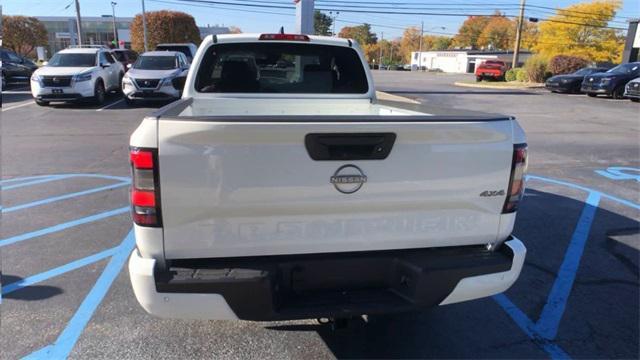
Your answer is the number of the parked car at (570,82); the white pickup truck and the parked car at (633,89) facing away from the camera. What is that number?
1

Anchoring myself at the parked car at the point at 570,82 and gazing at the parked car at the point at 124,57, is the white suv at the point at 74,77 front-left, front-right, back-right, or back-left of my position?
front-left

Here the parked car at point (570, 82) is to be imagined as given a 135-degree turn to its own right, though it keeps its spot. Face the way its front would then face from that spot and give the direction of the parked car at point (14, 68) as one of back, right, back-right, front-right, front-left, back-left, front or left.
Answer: back-left

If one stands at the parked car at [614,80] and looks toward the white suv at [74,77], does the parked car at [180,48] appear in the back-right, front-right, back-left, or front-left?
front-right

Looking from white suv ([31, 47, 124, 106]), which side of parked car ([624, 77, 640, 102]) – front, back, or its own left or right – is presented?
front

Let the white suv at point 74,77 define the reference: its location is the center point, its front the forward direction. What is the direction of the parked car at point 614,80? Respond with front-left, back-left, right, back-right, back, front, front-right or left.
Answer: back-left

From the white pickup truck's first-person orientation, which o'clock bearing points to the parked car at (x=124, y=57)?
The parked car is roughly at 11 o'clock from the white pickup truck.

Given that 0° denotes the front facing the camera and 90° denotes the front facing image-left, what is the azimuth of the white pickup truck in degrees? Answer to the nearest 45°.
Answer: approximately 180°

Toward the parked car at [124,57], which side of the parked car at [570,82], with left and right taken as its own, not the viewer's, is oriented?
front

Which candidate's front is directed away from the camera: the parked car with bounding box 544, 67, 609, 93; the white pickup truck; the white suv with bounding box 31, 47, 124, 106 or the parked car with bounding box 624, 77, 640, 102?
the white pickup truck

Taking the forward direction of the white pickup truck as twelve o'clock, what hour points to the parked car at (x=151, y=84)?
The parked car is roughly at 11 o'clock from the white pickup truck.

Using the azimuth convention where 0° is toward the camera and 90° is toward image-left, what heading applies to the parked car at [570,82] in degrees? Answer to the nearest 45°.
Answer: approximately 45°

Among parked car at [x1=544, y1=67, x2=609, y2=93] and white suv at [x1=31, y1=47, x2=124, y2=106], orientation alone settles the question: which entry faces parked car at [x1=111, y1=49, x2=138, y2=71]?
parked car at [x1=544, y1=67, x2=609, y2=93]

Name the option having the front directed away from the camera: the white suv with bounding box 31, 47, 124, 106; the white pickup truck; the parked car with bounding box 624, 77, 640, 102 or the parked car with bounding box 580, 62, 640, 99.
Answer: the white pickup truck

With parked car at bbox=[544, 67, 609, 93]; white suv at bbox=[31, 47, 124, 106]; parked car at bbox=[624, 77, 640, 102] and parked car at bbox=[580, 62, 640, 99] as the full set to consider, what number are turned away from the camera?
0

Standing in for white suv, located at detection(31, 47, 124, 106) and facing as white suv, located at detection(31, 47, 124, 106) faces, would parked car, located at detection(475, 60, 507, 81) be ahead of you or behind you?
behind

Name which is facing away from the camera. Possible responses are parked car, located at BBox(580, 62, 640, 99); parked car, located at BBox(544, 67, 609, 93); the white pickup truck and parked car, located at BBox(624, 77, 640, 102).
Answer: the white pickup truck

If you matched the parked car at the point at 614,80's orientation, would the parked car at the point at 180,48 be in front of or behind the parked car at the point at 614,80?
in front

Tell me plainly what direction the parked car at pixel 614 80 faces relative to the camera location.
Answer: facing the viewer and to the left of the viewer

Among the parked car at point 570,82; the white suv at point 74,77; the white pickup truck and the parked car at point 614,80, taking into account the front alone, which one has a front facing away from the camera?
the white pickup truck
